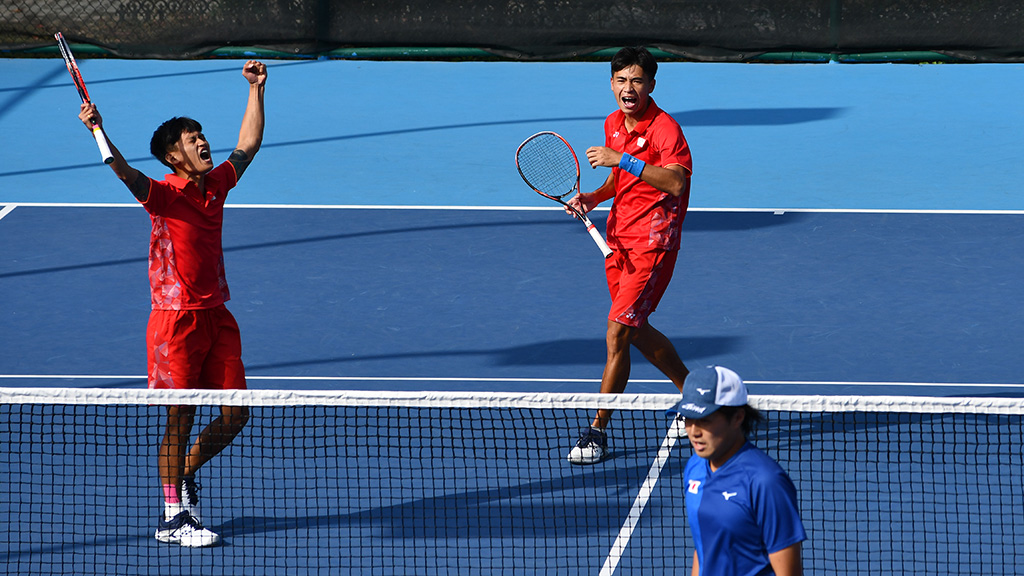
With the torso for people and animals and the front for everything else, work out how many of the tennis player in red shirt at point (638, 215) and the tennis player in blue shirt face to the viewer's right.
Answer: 0

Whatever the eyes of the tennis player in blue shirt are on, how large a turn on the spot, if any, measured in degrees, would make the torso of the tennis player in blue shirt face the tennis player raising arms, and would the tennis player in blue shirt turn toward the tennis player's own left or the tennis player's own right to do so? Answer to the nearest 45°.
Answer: approximately 90° to the tennis player's own right

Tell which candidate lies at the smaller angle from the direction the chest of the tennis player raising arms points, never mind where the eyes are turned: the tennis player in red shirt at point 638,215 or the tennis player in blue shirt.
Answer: the tennis player in blue shirt

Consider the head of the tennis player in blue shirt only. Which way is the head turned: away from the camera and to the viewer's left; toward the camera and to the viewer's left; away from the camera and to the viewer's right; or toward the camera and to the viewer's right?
toward the camera and to the viewer's left

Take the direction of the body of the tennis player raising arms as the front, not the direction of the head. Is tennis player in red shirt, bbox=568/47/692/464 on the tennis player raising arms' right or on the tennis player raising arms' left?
on the tennis player raising arms' left

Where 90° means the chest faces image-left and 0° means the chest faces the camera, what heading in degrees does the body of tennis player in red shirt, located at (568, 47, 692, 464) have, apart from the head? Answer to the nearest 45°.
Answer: approximately 45°

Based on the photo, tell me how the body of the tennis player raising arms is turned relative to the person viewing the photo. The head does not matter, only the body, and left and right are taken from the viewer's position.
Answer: facing the viewer and to the right of the viewer

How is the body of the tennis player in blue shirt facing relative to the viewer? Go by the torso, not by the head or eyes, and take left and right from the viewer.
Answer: facing the viewer and to the left of the viewer

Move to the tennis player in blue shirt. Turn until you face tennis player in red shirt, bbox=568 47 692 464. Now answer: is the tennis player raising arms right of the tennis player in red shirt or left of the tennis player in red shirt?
left

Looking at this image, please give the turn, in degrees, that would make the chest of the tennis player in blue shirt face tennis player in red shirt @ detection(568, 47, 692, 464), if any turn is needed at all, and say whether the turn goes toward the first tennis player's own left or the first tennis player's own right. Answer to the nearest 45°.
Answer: approximately 135° to the first tennis player's own right
